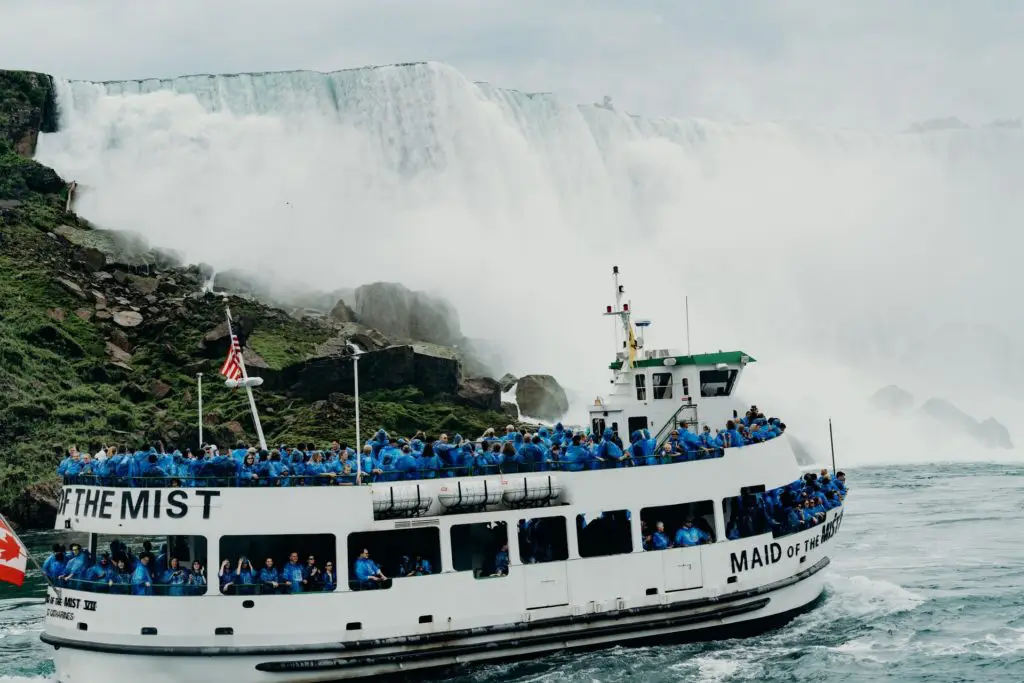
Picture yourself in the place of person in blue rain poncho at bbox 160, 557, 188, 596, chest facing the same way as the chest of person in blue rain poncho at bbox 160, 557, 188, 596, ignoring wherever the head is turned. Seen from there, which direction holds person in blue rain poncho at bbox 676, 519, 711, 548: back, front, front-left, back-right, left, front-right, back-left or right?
left

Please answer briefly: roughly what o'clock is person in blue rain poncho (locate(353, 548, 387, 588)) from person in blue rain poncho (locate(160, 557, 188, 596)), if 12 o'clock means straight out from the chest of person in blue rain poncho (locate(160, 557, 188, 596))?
person in blue rain poncho (locate(353, 548, 387, 588)) is roughly at 9 o'clock from person in blue rain poncho (locate(160, 557, 188, 596)).

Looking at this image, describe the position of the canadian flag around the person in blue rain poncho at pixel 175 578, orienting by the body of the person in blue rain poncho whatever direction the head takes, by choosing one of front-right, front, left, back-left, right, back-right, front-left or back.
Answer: right

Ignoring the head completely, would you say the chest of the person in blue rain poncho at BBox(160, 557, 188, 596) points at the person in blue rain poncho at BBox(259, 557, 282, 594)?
no

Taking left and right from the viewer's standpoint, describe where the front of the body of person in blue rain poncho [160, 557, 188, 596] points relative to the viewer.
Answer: facing the viewer

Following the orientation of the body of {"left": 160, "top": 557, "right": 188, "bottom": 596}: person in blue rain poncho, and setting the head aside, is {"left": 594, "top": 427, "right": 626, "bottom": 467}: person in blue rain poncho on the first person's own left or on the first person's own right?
on the first person's own left

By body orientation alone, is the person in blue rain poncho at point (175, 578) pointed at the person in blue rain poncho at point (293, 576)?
no

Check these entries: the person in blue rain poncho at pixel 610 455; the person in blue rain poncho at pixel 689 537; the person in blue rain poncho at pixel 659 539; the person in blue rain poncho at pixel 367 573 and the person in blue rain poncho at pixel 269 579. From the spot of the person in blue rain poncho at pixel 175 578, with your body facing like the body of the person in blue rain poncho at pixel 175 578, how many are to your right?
0

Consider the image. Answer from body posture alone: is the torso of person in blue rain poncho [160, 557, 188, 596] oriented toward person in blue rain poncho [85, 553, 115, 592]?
no

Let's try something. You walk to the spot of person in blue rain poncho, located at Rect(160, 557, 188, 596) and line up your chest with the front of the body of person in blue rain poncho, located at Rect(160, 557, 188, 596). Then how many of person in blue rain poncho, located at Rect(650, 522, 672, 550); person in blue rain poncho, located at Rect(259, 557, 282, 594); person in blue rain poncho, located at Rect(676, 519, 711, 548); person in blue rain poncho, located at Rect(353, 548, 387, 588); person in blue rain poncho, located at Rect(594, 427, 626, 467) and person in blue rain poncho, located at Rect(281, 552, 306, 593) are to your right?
0

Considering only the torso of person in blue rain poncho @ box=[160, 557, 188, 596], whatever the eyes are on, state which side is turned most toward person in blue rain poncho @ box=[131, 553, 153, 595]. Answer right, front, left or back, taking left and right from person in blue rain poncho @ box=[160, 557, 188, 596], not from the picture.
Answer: right

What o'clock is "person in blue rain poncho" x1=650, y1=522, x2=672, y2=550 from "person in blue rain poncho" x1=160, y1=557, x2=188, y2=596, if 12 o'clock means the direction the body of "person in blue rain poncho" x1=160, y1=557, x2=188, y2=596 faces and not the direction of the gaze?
"person in blue rain poncho" x1=650, y1=522, x2=672, y2=550 is roughly at 9 o'clock from "person in blue rain poncho" x1=160, y1=557, x2=188, y2=596.
